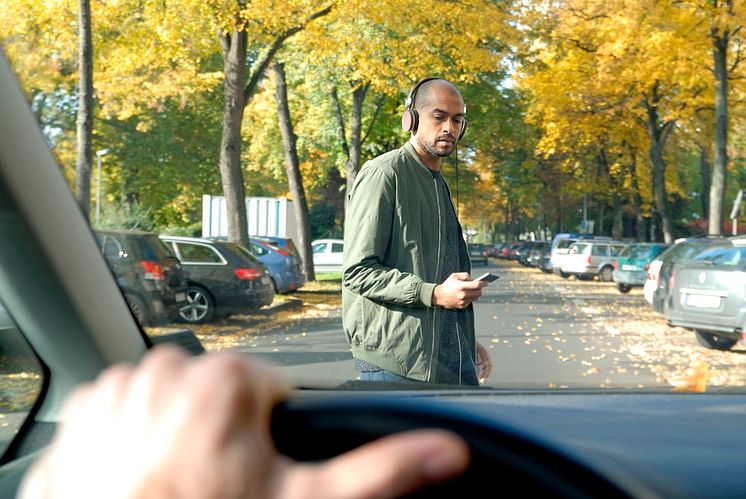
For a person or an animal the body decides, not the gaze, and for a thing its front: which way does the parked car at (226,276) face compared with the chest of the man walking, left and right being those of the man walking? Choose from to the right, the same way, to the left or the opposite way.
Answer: the opposite way

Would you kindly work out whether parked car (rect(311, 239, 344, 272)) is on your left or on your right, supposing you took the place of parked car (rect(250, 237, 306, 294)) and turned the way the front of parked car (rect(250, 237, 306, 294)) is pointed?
on your right

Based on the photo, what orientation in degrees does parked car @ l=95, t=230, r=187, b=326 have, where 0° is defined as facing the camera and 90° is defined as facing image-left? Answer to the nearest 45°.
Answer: approximately 135°

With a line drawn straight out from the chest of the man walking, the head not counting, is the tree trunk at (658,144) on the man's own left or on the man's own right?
on the man's own left

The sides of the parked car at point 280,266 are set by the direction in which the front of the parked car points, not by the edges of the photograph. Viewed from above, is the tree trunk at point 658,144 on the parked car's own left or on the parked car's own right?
on the parked car's own right

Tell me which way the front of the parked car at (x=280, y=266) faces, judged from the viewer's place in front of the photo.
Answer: facing away from the viewer and to the left of the viewer

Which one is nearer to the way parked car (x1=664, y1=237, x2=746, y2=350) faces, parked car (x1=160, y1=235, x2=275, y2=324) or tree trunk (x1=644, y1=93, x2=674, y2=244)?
the tree trunk

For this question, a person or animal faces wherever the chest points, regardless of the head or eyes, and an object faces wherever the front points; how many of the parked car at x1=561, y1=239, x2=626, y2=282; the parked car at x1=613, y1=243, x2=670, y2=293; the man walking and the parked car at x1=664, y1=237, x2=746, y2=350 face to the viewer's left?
0

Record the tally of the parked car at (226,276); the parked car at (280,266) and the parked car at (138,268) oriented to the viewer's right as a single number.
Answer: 0

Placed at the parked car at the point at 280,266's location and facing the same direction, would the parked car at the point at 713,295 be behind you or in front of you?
behind

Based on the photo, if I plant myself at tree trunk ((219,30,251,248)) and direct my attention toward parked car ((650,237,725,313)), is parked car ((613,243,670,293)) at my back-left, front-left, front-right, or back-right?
front-left

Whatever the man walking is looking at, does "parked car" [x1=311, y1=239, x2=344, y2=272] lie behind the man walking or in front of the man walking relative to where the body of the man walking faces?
behind

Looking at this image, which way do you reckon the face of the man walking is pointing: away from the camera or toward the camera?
toward the camera
